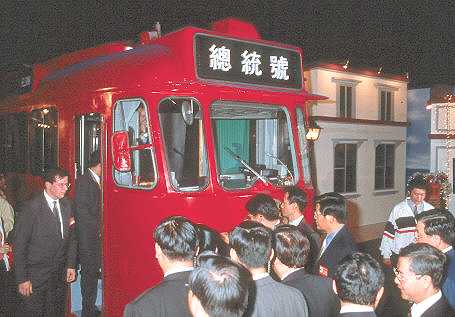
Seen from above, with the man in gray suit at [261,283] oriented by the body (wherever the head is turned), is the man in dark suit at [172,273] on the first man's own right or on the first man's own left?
on the first man's own left

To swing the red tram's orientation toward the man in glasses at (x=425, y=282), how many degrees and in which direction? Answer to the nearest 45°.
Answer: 0° — it already faces them

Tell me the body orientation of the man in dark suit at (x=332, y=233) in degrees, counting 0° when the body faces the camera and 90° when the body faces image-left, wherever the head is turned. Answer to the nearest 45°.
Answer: approximately 90°

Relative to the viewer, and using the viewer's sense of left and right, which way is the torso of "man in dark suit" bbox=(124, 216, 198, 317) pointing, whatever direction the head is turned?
facing away from the viewer and to the left of the viewer

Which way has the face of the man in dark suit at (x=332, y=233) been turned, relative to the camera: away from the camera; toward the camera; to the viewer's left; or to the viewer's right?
to the viewer's left

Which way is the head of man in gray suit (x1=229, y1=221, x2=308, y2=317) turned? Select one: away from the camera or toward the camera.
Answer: away from the camera

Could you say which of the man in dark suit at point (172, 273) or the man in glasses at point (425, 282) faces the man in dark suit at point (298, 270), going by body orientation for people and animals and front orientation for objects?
the man in glasses
